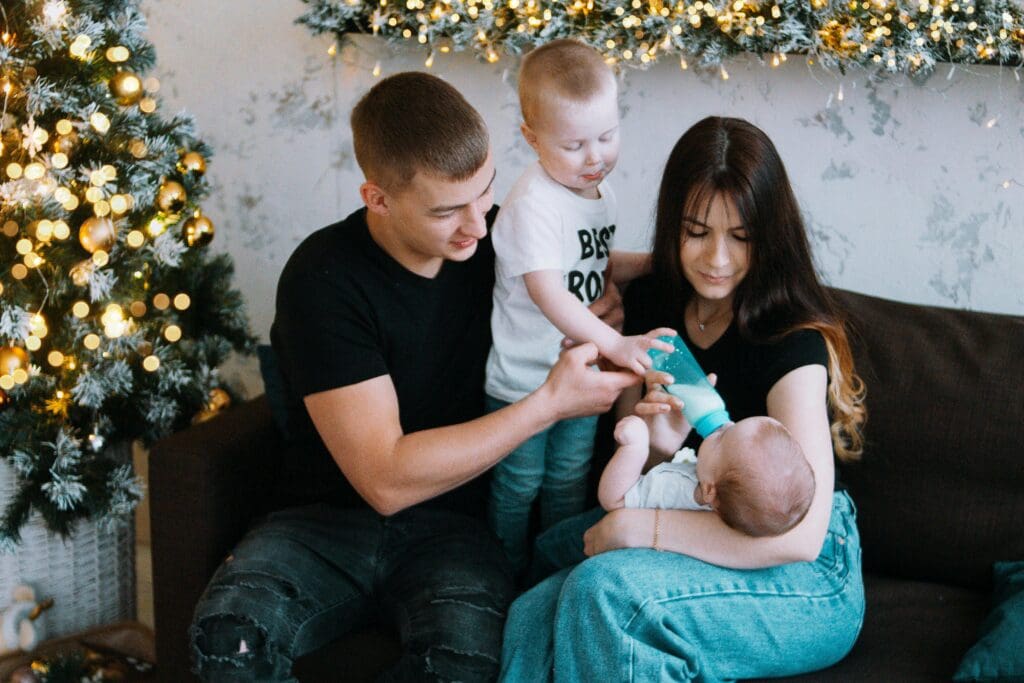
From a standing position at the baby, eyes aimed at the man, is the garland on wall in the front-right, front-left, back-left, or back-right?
front-right

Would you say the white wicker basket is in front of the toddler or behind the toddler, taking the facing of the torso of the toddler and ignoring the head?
behind

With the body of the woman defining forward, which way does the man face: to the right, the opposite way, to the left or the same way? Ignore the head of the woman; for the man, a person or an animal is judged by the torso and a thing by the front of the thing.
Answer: to the left

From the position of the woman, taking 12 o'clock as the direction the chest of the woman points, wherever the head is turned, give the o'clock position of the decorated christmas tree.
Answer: The decorated christmas tree is roughly at 2 o'clock from the woman.

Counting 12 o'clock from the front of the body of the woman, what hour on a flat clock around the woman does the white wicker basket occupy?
The white wicker basket is roughly at 2 o'clock from the woman.

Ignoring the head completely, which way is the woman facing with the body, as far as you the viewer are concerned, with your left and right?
facing the viewer and to the left of the viewer

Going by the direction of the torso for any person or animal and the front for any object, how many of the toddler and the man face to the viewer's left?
0

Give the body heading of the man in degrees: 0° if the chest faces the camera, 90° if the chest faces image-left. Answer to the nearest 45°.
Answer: approximately 315°

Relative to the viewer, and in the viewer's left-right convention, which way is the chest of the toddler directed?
facing the viewer and to the right of the viewer

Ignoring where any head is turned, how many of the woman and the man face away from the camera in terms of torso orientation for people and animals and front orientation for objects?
0

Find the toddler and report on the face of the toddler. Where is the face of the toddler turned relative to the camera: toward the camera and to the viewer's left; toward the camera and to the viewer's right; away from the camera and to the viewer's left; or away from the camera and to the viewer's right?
toward the camera and to the viewer's right

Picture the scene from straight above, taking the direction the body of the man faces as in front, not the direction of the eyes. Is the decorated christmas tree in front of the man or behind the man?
behind

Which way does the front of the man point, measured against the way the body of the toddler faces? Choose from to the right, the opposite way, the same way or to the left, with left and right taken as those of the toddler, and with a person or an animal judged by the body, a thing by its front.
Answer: the same way

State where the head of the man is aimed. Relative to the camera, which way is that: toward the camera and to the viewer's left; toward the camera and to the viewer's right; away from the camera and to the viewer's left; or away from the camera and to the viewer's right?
toward the camera and to the viewer's right
